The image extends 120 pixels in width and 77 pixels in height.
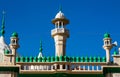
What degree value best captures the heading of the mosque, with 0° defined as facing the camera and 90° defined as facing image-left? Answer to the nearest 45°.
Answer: approximately 0°
